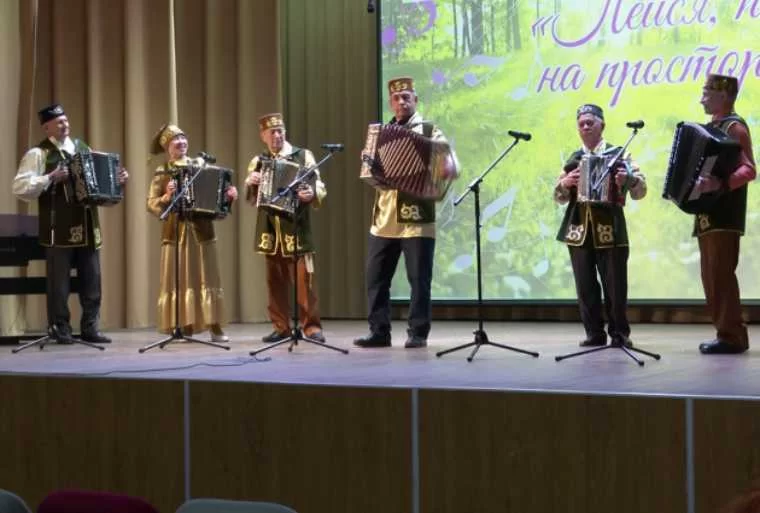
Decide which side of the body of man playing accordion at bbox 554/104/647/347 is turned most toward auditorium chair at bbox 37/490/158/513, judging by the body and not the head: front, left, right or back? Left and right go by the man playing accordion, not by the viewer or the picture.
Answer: front

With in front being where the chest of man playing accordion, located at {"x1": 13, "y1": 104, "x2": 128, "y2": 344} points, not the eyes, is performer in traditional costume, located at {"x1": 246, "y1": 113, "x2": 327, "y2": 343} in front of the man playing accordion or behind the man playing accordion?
in front

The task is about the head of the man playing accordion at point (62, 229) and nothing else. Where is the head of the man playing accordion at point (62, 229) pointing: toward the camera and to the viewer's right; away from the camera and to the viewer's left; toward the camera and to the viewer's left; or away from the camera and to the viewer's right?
toward the camera and to the viewer's right

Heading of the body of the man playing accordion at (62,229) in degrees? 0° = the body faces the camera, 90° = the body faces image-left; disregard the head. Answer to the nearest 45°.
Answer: approximately 315°

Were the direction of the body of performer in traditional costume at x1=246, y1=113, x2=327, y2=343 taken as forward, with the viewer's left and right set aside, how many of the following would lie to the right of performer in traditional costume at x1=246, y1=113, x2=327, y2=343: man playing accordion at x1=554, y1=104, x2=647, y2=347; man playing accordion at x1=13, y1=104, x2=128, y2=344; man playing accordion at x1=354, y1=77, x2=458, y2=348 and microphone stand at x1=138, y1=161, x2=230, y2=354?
2

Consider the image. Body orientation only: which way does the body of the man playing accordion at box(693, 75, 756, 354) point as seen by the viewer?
to the viewer's left

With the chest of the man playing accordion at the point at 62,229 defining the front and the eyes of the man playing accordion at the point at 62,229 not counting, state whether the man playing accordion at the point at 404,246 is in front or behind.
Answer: in front

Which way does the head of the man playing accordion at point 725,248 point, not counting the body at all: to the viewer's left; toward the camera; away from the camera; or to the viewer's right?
to the viewer's left

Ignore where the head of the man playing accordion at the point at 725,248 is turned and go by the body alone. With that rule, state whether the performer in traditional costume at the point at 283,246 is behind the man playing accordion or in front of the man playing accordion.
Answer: in front
